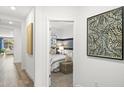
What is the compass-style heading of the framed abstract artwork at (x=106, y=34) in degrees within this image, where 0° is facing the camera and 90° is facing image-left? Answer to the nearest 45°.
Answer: approximately 45°
